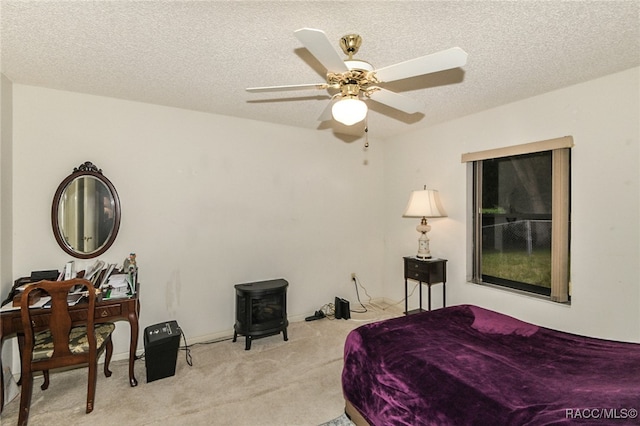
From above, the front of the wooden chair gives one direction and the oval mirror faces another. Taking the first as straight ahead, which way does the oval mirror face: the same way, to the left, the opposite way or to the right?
the opposite way

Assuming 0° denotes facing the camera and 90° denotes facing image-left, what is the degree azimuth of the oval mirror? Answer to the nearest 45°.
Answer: approximately 0°

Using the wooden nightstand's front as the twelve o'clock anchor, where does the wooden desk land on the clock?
The wooden desk is roughly at 12 o'clock from the wooden nightstand.

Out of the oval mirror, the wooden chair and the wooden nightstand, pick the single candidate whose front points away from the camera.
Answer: the wooden chair

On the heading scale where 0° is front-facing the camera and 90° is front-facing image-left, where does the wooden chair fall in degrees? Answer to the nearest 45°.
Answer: approximately 180°

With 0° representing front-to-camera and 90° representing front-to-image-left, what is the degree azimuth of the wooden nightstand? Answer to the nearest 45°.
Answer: approximately 45°

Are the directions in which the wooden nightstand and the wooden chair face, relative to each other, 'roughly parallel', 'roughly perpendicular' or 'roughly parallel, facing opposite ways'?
roughly perpendicular

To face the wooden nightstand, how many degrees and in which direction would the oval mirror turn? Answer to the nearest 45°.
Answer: approximately 45° to its left

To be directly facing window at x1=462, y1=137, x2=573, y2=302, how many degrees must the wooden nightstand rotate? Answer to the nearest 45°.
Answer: approximately 135° to its left

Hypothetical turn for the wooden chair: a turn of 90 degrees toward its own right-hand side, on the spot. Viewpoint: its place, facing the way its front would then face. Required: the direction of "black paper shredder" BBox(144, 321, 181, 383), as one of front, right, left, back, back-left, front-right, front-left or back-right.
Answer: front

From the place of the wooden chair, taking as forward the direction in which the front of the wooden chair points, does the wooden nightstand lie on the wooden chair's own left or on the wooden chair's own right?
on the wooden chair's own right
